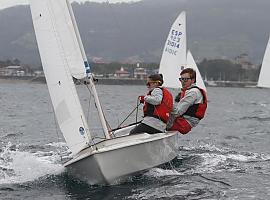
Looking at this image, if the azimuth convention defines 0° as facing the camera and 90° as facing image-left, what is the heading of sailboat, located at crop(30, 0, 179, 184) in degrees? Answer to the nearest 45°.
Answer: approximately 45°
